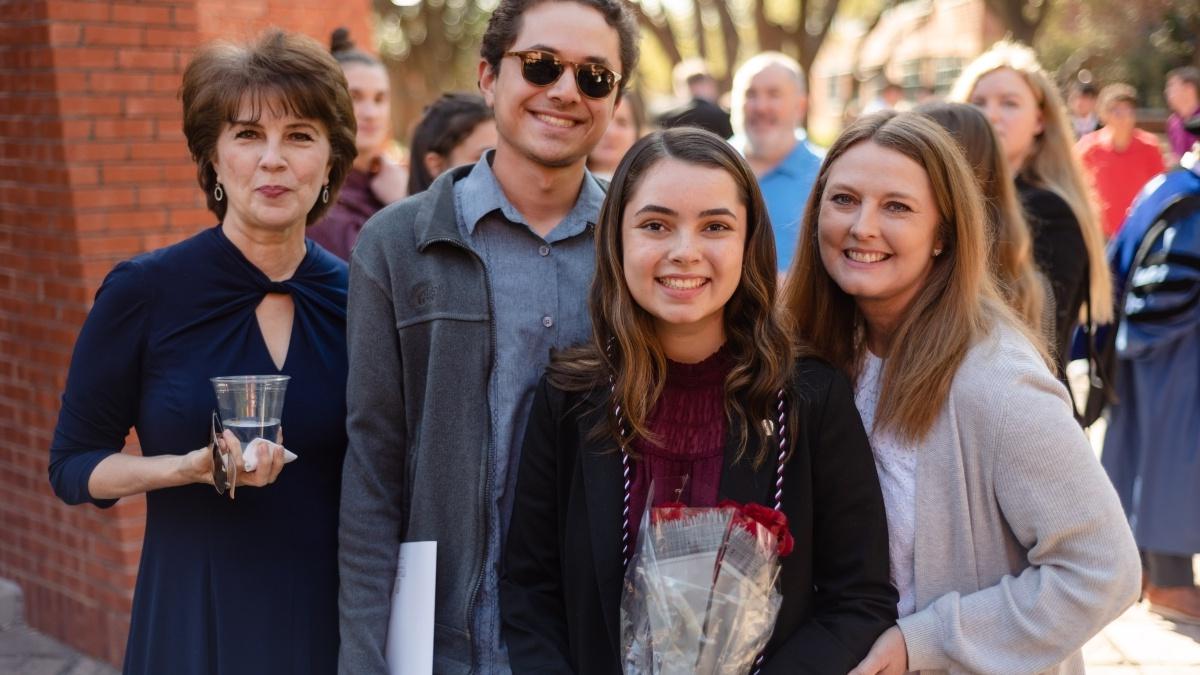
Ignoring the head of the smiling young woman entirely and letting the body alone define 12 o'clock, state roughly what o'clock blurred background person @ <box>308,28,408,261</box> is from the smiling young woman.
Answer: The blurred background person is roughly at 5 o'clock from the smiling young woman.

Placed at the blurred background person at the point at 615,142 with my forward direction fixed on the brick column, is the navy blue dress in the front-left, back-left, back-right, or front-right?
front-left

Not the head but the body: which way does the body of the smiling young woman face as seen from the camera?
toward the camera

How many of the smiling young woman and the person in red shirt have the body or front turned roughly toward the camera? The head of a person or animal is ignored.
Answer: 2

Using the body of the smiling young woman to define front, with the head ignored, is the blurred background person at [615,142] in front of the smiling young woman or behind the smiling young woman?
behind

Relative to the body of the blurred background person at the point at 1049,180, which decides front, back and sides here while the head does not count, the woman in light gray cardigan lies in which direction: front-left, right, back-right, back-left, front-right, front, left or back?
front-left

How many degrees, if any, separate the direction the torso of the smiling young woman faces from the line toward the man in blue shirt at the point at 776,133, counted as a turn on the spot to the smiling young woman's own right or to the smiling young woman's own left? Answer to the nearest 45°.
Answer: approximately 180°

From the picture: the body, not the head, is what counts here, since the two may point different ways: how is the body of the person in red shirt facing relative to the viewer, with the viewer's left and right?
facing the viewer

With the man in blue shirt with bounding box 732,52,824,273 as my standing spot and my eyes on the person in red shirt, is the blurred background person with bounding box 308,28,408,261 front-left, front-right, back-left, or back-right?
back-left

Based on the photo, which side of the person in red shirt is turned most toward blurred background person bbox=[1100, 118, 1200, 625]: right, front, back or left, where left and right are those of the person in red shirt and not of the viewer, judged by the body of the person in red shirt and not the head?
front

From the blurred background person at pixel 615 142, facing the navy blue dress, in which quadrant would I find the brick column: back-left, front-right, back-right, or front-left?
front-right

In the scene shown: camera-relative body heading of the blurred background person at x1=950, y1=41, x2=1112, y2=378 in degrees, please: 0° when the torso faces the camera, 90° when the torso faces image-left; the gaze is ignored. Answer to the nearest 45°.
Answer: approximately 45°
